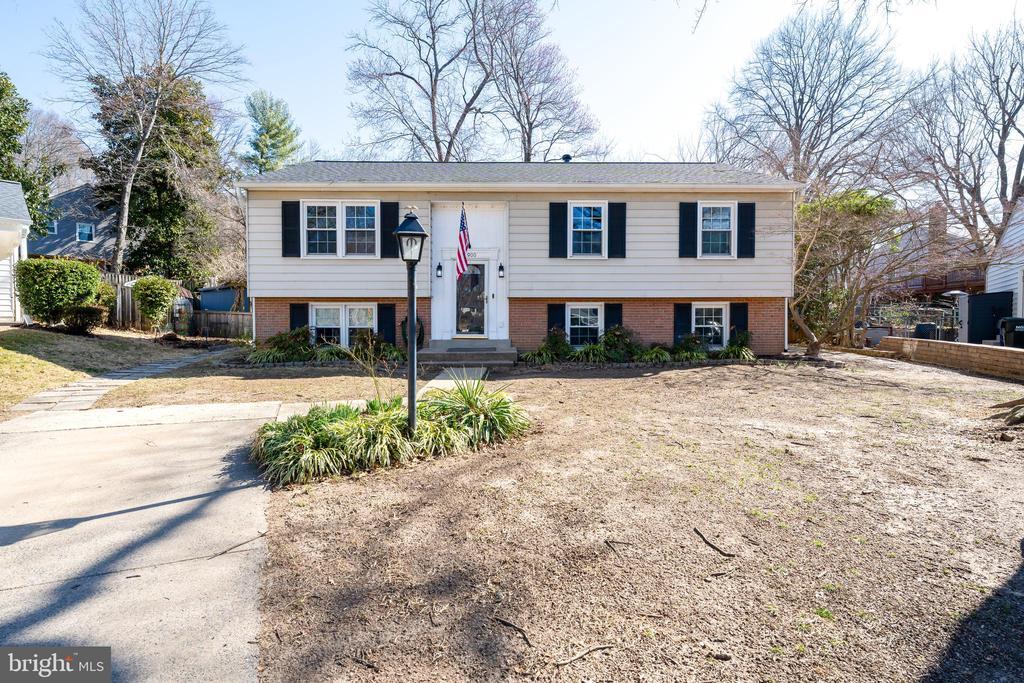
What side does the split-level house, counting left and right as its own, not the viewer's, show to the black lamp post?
front

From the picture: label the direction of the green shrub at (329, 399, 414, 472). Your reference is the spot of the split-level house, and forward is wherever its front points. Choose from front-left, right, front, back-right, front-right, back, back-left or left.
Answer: front

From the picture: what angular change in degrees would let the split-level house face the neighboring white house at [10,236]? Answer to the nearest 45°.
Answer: approximately 90° to its right

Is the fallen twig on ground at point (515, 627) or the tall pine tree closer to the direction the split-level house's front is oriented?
the fallen twig on ground

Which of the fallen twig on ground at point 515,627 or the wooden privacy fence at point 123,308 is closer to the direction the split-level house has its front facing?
the fallen twig on ground

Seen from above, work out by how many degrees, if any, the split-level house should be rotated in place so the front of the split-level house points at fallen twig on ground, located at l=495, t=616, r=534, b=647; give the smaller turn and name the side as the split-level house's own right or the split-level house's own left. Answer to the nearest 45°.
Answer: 0° — it already faces it

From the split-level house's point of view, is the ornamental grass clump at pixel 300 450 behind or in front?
in front

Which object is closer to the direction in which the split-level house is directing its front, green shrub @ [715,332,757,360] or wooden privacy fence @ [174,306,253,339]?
the green shrub

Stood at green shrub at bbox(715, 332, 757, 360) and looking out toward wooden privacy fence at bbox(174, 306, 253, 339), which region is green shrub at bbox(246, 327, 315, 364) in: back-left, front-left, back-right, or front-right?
front-left

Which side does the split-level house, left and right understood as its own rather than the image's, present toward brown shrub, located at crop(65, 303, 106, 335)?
right

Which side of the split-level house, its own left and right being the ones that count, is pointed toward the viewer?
front

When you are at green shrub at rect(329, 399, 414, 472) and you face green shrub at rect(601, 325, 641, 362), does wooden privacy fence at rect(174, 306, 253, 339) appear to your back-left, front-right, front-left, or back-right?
front-left

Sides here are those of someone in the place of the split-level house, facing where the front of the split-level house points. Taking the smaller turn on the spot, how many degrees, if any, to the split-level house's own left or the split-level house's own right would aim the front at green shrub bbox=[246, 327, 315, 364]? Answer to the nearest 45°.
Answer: approximately 90° to the split-level house's own right

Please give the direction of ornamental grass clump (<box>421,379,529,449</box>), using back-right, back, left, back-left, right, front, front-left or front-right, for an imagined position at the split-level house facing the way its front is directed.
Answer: front

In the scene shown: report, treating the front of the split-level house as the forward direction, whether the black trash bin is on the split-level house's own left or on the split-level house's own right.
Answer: on the split-level house's own left

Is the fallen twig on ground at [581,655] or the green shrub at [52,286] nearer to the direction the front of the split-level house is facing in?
the fallen twig on ground
